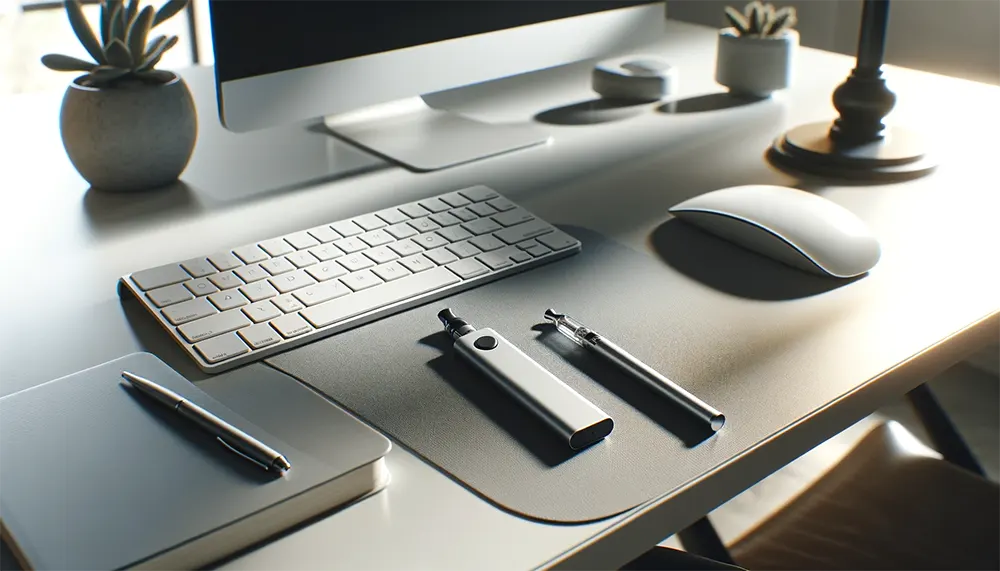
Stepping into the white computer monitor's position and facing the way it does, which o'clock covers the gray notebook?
The gray notebook is roughly at 2 o'clock from the white computer monitor.

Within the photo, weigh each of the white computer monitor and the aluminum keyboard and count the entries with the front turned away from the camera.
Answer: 0

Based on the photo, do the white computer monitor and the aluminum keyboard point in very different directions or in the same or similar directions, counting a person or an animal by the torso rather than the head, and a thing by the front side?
same or similar directions

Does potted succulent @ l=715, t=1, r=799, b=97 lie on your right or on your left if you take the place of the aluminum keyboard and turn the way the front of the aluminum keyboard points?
on your left
